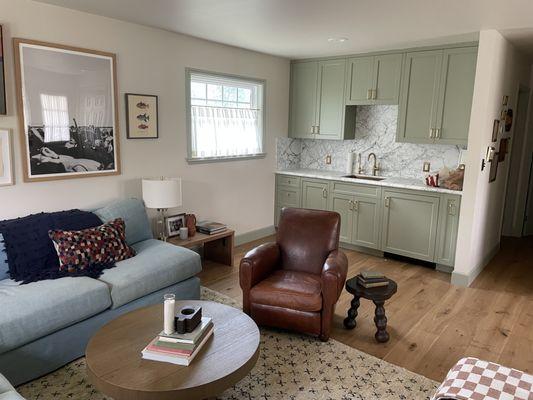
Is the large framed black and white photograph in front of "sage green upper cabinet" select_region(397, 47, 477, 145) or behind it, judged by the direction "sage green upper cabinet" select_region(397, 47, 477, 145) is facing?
in front

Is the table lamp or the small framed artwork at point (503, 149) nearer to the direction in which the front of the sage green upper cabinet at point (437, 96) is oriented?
the table lamp

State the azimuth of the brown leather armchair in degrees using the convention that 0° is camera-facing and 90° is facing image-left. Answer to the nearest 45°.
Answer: approximately 45°

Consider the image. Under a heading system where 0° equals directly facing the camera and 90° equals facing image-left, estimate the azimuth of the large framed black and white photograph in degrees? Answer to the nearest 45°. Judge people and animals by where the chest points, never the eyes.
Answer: approximately 315°

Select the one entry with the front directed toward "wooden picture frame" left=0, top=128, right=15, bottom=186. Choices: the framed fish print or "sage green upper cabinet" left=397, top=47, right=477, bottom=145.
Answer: the sage green upper cabinet
